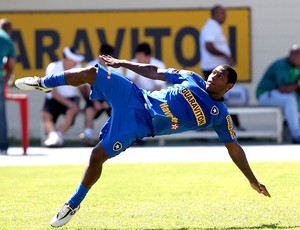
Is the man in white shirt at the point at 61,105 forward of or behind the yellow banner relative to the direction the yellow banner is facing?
forward

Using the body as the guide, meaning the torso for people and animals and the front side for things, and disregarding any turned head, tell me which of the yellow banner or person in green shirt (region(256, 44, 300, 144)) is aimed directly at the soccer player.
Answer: the yellow banner

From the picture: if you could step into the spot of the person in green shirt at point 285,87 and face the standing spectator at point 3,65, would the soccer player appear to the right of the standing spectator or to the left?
left

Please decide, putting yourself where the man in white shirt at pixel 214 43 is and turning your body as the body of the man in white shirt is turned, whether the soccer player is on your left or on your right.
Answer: on your right

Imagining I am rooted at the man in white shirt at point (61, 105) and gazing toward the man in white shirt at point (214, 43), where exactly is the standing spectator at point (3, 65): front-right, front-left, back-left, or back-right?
back-right

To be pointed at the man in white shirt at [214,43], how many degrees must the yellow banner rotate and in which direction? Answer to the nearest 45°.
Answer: approximately 45° to its left

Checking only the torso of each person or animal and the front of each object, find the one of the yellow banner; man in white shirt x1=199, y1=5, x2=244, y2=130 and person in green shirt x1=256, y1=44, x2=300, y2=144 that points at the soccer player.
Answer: the yellow banner
